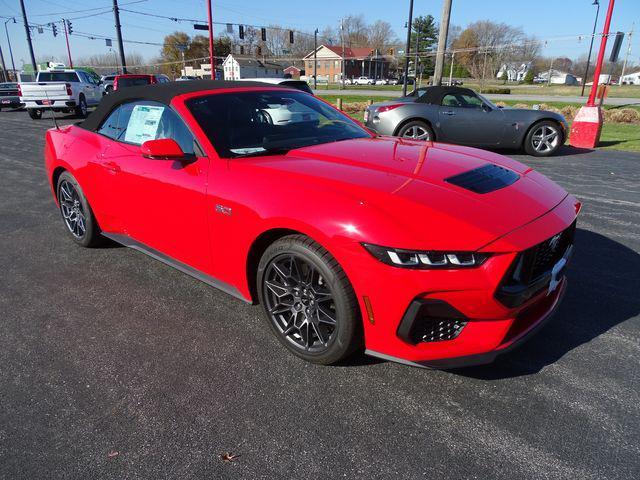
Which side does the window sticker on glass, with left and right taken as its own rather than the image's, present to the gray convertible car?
back

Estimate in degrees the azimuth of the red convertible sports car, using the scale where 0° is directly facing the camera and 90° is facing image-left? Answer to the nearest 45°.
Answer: approximately 315°

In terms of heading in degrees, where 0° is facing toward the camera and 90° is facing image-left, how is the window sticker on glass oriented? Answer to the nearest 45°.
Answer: approximately 45°

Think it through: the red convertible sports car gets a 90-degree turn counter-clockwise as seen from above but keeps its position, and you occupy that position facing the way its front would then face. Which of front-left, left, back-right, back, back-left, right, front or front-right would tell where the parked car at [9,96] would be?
left

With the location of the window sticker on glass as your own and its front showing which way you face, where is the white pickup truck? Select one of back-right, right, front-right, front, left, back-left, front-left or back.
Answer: back-right

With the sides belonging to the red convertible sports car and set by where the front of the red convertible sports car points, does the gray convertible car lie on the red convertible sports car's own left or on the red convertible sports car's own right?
on the red convertible sports car's own left

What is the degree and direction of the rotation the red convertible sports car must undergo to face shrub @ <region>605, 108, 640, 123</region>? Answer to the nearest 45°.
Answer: approximately 90° to its left

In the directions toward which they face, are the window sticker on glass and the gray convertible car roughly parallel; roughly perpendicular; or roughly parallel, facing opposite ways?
roughly perpendicular

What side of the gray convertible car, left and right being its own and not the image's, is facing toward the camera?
right

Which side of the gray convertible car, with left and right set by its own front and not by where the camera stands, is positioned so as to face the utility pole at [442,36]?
left

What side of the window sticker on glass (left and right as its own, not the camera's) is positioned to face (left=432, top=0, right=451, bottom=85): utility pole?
back

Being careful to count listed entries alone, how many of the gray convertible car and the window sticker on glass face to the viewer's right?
1

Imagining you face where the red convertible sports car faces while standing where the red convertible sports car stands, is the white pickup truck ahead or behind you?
behind

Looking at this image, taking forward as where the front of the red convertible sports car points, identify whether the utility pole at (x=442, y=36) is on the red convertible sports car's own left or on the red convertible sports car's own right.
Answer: on the red convertible sports car's own left
